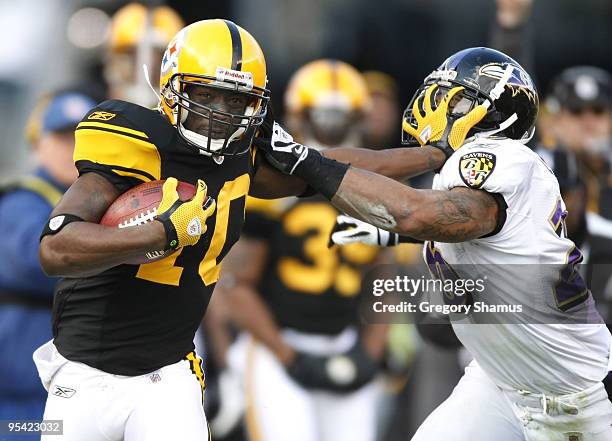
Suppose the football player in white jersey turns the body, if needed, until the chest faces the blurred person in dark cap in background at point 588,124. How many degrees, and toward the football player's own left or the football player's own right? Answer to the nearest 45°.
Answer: approximately 90° to the football player's own right

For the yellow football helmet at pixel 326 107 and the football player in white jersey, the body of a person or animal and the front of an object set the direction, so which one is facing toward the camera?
the yellow football helmet

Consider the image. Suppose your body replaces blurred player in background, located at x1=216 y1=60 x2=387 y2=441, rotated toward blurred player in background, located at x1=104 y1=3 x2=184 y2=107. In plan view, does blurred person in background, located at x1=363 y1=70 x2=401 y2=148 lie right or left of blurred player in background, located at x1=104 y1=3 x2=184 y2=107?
right

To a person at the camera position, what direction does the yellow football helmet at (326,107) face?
facing the viewer

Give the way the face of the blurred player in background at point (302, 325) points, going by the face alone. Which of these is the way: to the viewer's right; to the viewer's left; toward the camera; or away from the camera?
toward the camera

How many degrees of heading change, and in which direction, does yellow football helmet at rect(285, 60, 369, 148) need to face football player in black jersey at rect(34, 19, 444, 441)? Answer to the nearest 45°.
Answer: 0° — it already faces them

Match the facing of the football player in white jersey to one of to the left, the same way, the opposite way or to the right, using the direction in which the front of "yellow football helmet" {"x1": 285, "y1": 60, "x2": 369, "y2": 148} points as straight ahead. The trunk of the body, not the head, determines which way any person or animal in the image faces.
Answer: to the right

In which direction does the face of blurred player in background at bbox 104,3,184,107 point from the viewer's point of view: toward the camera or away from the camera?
toward the camera

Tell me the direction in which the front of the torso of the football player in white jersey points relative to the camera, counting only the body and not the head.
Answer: to the viewer's left

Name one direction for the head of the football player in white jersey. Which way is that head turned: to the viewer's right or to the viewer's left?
to the viewer's left

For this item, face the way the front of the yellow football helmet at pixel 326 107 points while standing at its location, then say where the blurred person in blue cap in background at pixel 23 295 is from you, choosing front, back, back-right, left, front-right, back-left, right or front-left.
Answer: front-right

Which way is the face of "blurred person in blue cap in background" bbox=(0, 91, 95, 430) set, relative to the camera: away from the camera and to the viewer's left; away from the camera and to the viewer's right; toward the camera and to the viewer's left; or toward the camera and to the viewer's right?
toward the camera and to the viewer's right
